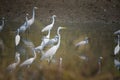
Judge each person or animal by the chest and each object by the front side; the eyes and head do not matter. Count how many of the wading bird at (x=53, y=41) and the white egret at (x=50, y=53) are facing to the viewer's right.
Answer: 2

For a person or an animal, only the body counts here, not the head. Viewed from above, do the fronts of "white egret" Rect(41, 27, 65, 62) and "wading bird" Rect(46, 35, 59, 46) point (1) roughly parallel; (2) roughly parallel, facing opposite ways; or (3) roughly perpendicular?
roughly parallel

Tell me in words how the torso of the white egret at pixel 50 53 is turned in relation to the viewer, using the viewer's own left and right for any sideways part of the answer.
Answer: facing to the right of the viewer

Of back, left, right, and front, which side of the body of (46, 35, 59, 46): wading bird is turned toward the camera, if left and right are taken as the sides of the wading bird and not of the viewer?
right
